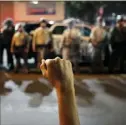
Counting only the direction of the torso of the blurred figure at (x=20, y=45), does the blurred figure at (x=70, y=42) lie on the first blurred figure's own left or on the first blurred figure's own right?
on the first blurred figure's own left

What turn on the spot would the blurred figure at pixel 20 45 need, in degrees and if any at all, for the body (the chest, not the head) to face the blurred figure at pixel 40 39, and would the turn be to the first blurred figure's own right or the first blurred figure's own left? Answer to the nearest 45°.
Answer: approximately 90° to the first blurred figure's own left

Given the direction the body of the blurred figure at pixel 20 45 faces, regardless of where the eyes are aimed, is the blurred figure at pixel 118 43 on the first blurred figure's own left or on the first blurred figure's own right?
on the first blurred figure's own left

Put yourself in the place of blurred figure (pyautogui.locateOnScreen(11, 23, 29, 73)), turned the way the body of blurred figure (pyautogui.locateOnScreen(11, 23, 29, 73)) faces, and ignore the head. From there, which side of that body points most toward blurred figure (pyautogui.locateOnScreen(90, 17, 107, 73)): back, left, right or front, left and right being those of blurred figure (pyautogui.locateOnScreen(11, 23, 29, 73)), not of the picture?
left

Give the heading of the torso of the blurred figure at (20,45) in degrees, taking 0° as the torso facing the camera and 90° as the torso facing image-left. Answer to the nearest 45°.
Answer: approximately 0°
